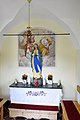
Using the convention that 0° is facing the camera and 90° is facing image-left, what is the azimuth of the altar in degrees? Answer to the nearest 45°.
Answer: approximately 0°

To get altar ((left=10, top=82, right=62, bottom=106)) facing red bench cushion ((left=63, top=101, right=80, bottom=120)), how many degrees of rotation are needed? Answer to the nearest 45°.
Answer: approximately 45° to its left
